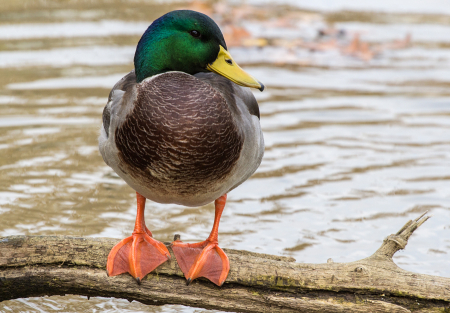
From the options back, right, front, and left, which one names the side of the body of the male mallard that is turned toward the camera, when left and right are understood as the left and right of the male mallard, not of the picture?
front
